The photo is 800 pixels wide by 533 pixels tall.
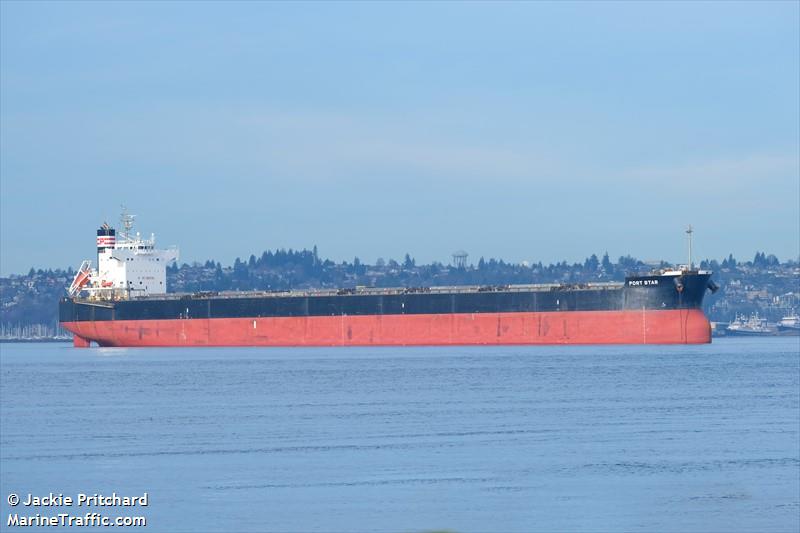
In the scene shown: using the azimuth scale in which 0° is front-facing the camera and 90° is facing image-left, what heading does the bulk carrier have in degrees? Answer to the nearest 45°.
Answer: approximately 270°
